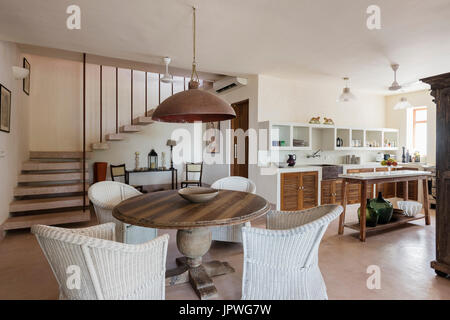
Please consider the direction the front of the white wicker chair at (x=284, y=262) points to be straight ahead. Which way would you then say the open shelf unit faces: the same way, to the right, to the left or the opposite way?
the opposite way

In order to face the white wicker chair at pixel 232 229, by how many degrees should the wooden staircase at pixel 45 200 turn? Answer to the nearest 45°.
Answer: approximately 45° to its left

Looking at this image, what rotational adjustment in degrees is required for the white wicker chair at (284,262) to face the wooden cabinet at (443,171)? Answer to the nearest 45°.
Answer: approximately 90° to its right

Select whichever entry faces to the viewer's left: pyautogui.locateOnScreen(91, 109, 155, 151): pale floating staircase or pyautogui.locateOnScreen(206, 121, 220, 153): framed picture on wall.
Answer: the pale floating staircase

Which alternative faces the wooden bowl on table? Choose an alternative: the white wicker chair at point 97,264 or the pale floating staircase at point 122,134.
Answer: the white wicker chair

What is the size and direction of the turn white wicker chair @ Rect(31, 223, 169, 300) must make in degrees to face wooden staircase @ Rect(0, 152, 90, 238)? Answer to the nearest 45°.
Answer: approximately 45° to its left

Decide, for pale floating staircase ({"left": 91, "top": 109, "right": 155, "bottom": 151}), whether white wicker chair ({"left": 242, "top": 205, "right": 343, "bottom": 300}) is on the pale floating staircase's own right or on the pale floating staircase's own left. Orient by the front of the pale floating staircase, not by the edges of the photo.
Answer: on the pale floating staircase's own left

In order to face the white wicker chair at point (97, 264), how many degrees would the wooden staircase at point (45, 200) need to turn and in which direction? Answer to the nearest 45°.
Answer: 0° — it already faces it

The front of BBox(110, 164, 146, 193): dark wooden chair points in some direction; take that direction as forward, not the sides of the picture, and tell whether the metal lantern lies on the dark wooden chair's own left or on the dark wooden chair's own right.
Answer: on the dark wooden chair's own left

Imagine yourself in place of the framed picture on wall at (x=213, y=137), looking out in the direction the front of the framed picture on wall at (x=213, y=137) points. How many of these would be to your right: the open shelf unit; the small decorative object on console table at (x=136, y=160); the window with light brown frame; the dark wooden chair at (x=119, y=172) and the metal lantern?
3

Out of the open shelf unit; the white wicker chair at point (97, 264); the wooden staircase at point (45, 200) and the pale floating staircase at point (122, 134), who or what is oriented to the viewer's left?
the pale floating staircase at point (122, 134)

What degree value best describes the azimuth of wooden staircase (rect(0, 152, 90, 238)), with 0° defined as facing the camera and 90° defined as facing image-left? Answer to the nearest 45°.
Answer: approximately 0°

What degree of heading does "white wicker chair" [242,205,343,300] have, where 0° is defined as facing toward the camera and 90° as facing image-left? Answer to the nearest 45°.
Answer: approximately 135°
